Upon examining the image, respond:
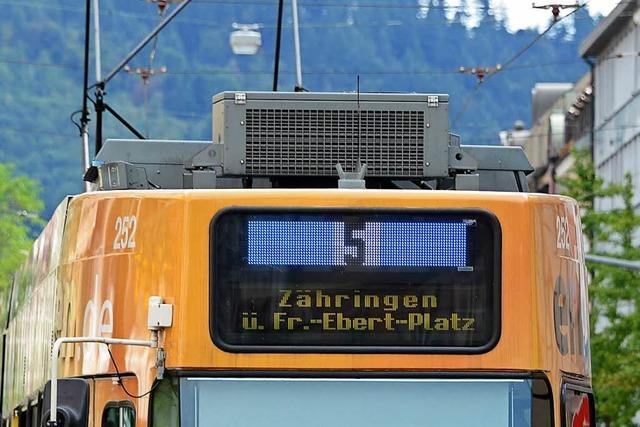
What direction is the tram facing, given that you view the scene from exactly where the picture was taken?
facing the viewer

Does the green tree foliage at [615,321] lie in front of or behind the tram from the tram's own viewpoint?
behind
